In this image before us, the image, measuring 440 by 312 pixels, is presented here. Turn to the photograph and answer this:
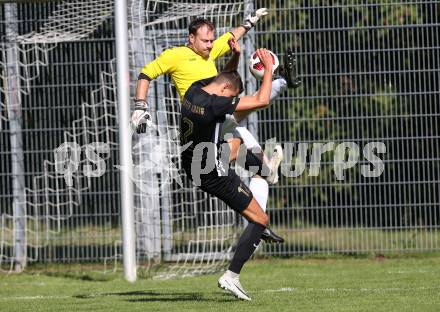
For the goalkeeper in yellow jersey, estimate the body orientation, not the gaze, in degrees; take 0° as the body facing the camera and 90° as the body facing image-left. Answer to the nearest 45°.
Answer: approximately 315°
